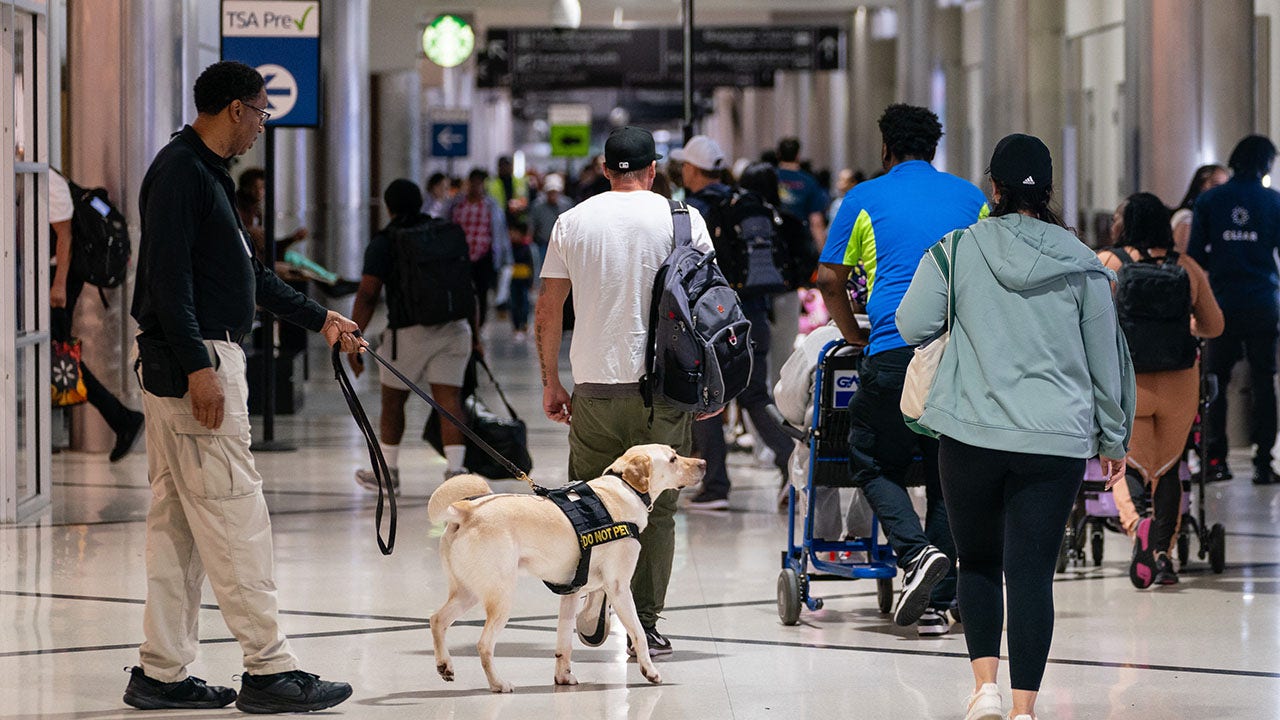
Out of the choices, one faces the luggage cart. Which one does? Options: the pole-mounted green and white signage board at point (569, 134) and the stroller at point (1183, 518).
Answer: the pole-mounted green and white signage board

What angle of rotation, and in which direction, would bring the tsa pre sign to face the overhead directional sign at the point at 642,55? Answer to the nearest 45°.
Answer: approximately 180°

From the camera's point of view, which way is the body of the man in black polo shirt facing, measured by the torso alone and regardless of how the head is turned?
to the viewer's right

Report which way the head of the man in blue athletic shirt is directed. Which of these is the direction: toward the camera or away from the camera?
away from the camera

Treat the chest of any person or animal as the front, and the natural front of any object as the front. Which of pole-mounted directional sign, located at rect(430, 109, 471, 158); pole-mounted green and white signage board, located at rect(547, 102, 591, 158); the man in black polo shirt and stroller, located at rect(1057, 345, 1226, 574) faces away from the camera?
the stroller

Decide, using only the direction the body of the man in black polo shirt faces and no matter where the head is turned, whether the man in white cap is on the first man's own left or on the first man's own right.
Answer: on the first man's own left

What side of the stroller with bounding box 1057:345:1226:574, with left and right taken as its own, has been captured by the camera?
back

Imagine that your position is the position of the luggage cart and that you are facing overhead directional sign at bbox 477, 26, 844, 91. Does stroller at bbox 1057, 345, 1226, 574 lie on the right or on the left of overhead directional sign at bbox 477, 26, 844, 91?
right

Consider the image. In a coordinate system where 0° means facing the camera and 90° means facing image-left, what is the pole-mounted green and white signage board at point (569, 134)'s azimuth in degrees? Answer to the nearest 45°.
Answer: approximately 0°

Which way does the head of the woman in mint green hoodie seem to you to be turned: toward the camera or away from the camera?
away from the camera

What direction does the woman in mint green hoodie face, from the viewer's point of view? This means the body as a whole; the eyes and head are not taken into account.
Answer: away from the camera

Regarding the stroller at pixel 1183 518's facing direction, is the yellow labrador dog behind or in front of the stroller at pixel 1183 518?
behind
